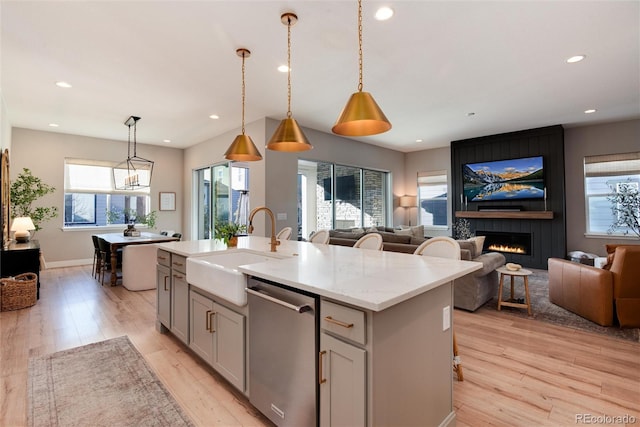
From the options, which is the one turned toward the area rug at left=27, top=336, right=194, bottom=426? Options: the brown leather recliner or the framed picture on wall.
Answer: the framed picture on wall

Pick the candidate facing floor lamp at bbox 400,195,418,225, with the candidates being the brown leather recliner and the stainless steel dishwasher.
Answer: the brown leather recliner

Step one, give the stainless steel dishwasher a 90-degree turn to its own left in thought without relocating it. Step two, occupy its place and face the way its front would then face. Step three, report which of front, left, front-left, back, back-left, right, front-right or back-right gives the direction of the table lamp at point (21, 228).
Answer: back

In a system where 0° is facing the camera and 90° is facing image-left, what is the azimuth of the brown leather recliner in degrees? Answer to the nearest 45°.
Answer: approximately 135°

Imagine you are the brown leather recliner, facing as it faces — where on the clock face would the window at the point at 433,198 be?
The window is roughly at 12 o'clock from the brown leather recliner.

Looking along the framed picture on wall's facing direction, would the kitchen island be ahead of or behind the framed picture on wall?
ahead

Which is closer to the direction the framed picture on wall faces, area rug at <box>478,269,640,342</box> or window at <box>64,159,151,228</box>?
the area rug

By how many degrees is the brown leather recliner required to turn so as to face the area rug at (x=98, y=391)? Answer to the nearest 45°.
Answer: approximately 90° to its left

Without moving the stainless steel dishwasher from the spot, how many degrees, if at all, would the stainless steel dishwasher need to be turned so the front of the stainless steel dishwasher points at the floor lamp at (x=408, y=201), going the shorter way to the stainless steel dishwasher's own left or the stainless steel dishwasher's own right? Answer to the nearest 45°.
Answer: approximately 180°

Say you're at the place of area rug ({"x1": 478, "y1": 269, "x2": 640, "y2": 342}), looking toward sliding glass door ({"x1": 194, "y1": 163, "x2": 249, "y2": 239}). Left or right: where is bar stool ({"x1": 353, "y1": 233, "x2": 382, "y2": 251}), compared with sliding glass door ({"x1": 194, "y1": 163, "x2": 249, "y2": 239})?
left

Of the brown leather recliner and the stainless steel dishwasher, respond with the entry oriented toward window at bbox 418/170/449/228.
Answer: the brown leather recliner

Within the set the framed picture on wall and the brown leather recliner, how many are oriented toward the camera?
1
